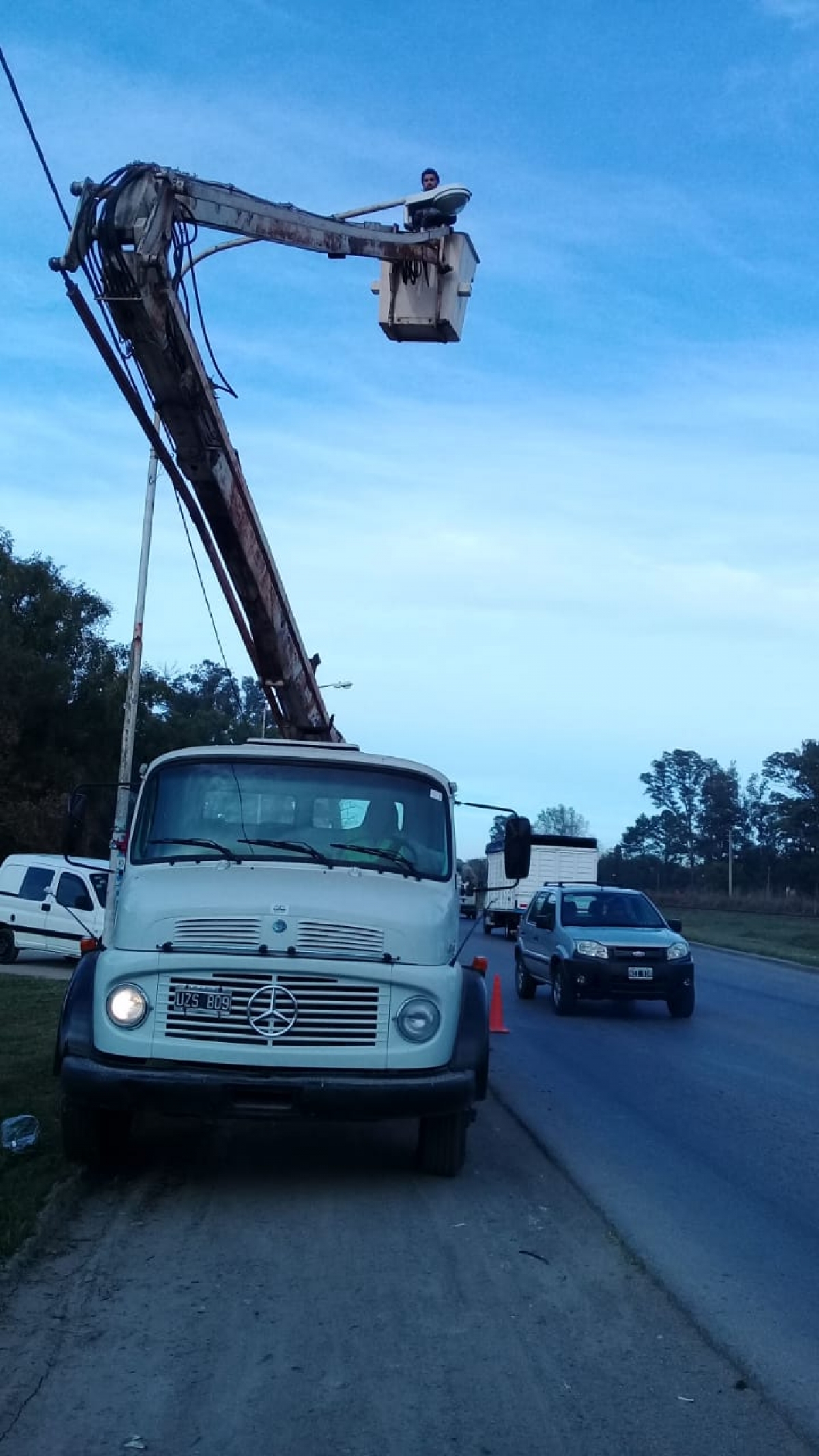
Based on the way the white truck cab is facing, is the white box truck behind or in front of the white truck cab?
behind

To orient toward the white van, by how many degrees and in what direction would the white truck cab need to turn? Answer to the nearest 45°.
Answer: approximately 180°

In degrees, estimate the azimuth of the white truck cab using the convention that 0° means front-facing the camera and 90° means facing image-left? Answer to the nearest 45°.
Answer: approximately 0°

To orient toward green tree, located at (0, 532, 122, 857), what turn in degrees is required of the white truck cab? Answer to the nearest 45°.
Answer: approximately 180°

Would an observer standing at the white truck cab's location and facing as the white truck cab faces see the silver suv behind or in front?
behind
